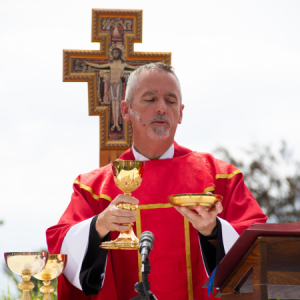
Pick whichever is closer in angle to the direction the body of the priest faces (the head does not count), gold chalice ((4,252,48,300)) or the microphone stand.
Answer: the microphone stand

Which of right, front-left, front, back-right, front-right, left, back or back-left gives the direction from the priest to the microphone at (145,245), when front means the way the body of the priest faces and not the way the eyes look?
front

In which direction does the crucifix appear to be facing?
toward the camera

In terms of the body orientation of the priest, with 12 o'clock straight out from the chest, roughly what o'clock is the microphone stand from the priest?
The microphone stand is roughly at 12 o'clock from the priest.

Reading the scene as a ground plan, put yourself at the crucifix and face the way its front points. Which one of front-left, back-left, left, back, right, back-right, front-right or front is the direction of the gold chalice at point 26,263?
front

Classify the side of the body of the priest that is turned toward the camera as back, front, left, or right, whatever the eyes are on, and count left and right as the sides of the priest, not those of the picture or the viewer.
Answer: front

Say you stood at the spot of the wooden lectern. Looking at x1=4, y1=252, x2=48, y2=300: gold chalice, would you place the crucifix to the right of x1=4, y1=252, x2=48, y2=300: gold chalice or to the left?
right

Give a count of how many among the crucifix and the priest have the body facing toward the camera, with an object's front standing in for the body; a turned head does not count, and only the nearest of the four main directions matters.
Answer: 2

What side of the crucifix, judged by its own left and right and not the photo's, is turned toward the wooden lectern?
front

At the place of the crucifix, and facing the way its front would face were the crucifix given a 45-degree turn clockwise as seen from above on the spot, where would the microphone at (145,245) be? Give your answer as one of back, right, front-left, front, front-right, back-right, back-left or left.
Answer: front-left
